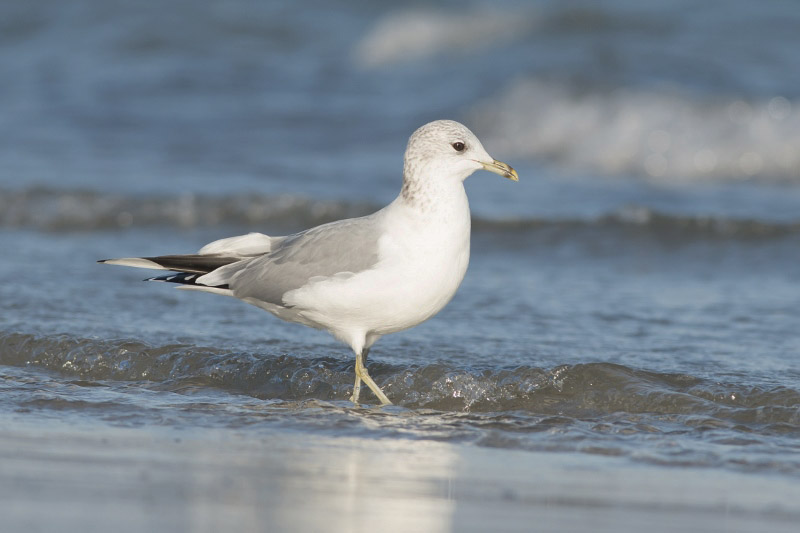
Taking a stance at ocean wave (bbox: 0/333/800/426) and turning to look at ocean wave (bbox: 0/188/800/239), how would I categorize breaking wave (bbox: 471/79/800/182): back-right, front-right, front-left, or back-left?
front-right

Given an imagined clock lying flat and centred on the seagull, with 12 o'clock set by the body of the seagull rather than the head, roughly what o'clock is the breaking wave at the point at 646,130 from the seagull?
The breaking wave is roughly at 10 o'clock from the seagull.

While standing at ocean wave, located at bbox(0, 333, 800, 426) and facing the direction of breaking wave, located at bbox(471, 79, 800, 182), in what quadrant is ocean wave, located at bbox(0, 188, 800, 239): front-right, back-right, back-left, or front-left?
front-left

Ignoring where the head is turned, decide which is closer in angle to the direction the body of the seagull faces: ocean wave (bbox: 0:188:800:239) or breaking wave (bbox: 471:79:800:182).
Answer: the breaking wave

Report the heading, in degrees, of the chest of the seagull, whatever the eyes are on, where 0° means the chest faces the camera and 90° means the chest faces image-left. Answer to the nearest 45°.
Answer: approximately 270°

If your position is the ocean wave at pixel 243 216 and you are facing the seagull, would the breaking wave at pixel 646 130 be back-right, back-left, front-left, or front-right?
back-left

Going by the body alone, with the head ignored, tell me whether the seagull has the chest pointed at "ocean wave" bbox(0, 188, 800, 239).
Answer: no
